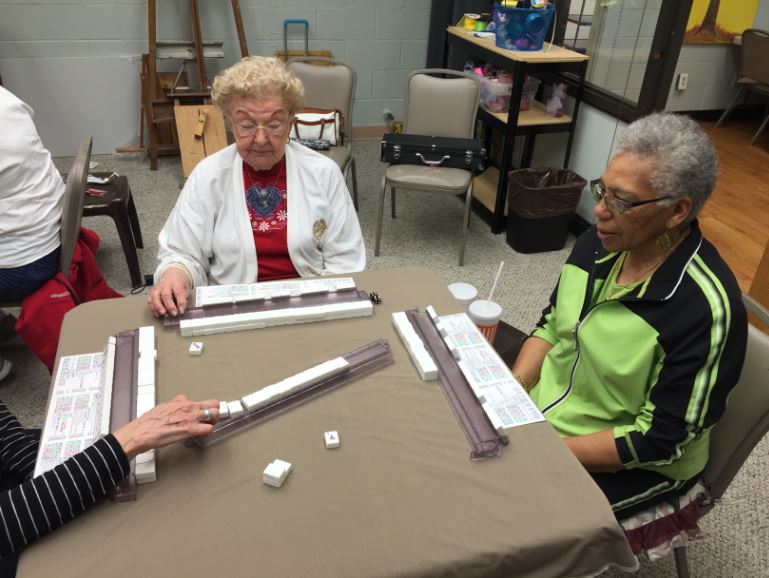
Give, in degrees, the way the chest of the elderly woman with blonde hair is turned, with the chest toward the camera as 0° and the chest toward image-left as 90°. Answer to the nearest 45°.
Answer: approximately 0°

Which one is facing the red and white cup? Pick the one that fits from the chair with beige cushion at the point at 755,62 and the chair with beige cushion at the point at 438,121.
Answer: the chair with beige cushion at the point at 438,121

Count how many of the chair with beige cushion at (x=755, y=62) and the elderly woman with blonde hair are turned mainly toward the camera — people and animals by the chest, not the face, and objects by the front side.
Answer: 1

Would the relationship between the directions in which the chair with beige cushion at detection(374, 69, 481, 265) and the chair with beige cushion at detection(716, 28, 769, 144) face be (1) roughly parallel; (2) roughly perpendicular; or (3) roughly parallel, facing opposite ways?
roughly perpendicular

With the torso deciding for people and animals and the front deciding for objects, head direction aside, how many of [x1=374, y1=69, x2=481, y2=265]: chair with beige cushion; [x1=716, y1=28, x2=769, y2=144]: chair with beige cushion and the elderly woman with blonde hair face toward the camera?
2

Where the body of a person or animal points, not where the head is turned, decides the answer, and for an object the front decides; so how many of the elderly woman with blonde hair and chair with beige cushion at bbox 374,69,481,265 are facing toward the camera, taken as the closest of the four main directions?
2
